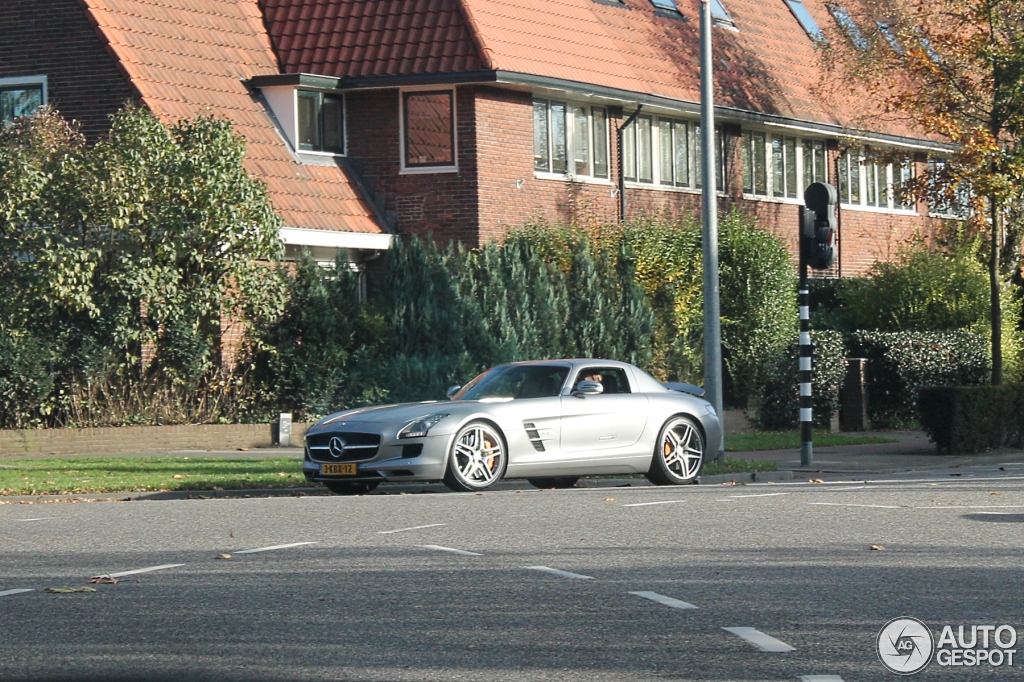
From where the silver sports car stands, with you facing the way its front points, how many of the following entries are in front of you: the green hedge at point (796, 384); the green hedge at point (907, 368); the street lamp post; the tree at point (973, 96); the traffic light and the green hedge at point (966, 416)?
0

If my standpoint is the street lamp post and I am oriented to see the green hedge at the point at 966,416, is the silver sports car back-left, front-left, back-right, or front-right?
back-right

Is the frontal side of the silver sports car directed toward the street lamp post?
no

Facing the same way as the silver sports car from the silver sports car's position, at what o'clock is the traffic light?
The traffic light is roughly at 6 o'clock from the silver sports car.

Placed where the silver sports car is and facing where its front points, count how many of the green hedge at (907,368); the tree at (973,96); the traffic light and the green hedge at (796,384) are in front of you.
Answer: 0

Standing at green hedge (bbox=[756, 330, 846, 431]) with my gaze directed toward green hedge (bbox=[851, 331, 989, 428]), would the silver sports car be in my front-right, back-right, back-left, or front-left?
back-right

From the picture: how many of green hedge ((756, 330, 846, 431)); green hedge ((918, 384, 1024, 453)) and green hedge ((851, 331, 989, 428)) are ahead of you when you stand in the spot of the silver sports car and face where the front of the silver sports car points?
0

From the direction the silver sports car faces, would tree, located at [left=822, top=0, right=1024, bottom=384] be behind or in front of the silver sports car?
behind

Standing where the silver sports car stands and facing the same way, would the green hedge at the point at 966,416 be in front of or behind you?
behind

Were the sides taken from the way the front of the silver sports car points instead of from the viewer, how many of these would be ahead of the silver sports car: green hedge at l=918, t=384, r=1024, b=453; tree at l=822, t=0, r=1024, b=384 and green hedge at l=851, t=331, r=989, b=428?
0

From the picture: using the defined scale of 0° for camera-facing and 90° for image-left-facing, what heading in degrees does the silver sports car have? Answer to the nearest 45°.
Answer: approximately 45°

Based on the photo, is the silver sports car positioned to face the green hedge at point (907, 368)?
no

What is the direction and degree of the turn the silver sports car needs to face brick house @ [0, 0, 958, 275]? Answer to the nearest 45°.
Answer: approximately 135° to its right
